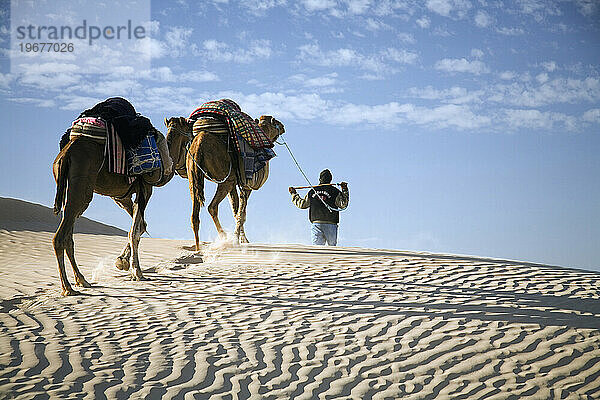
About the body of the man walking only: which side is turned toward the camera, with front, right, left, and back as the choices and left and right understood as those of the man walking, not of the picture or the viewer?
back

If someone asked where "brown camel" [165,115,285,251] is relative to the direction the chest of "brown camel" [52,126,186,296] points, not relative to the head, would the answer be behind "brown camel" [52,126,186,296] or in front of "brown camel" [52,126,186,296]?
in front

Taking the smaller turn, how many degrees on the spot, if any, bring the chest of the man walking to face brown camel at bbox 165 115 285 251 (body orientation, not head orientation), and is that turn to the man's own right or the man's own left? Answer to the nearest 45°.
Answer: approximately 135° to the man's own left

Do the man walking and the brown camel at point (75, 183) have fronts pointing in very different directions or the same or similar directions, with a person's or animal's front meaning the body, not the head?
same or similar directions

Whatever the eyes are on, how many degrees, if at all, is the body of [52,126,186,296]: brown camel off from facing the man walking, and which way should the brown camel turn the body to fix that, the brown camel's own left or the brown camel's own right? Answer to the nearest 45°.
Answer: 0° — it already faces them

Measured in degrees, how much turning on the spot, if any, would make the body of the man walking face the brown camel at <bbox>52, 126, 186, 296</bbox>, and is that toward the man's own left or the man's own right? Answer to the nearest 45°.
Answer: approximately 135° to the man's own left

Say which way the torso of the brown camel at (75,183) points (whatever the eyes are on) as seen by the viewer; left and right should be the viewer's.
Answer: facing away from the viewer and to the right of the viewer

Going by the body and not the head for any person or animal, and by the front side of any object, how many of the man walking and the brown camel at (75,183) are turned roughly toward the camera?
0

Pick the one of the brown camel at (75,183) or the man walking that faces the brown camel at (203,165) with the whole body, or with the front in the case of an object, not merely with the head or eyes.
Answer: the brown camel at (75,183)
